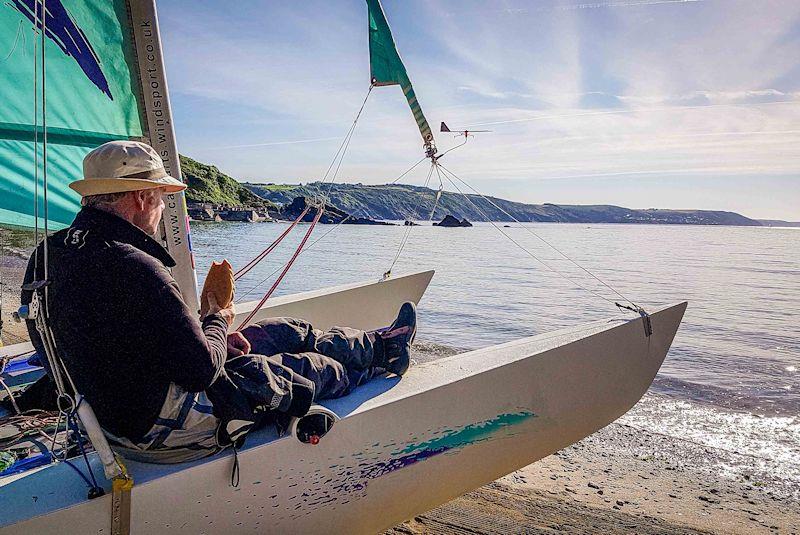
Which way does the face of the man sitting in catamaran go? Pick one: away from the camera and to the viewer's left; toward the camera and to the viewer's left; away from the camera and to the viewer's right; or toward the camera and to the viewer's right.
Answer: away from the camera and to the viewer's right

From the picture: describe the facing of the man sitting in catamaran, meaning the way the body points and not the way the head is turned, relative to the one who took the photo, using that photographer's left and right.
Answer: facing away from the viewer and to the right of the viewer
